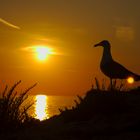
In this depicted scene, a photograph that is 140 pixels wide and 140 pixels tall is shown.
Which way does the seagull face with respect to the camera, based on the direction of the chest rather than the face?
to the viewer's left

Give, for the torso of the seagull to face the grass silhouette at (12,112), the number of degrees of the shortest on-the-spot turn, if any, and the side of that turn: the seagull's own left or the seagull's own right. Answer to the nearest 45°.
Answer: approximately 45° to the seagull's own left
